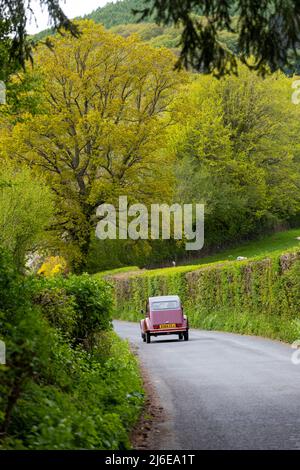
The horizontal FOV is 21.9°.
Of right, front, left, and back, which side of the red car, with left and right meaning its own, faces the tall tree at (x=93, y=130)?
front

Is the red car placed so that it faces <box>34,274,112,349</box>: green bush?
no

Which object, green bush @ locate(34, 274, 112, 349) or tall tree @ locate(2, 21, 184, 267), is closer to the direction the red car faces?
the tall tree

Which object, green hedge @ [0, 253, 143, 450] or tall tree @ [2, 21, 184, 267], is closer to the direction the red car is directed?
the tall tree

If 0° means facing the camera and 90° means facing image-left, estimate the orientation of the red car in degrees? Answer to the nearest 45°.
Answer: approximately 180°

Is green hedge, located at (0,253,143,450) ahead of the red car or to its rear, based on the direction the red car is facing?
to the rear
